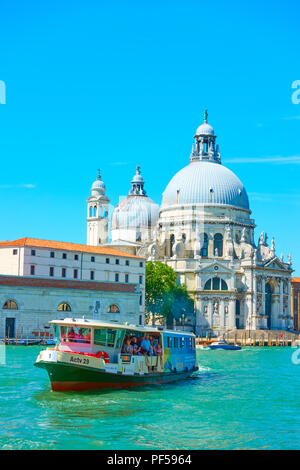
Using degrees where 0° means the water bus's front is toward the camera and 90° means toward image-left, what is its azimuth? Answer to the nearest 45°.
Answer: approximately 45°
